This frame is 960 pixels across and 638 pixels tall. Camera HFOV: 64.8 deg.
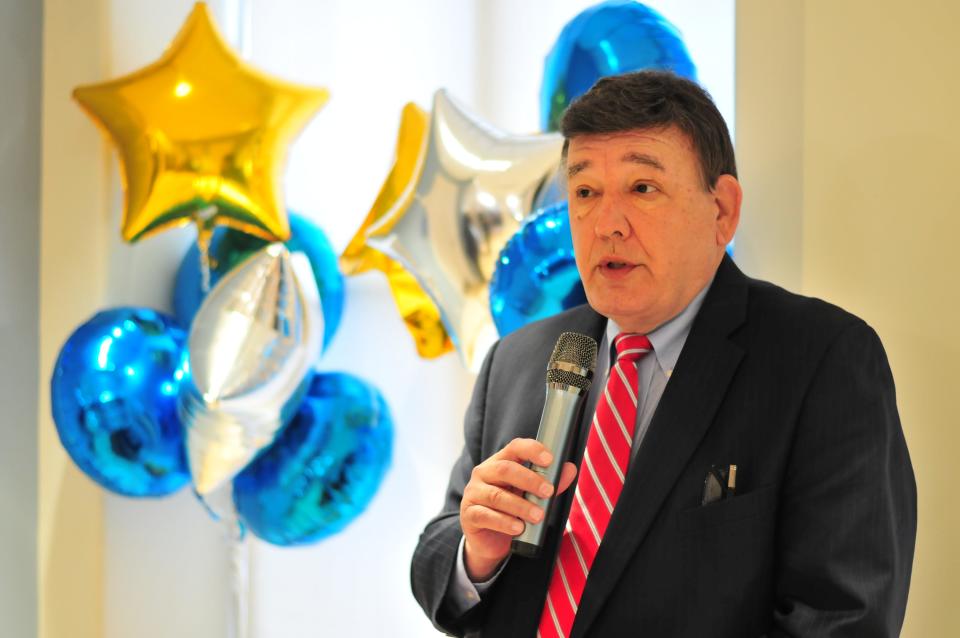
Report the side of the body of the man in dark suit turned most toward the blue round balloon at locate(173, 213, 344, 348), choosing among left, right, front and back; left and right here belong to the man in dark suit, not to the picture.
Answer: right

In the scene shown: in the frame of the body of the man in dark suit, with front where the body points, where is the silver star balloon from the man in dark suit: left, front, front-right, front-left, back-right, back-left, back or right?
right

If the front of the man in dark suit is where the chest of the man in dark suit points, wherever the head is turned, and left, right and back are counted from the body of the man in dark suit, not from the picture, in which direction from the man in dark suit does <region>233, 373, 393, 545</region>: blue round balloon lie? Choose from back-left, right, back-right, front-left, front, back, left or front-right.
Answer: right

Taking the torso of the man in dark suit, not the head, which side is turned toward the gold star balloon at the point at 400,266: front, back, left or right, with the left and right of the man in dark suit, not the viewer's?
right

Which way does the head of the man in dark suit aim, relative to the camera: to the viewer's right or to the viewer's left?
to the viewer's left

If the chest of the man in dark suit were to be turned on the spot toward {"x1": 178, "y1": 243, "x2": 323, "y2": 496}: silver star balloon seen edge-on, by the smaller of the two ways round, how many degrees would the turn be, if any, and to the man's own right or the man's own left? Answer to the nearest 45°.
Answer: approximately 90° to the man's own right

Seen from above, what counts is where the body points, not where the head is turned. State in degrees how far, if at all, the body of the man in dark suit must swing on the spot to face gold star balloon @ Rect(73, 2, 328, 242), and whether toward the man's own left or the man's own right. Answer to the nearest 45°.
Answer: approximately 90° to the man's own right

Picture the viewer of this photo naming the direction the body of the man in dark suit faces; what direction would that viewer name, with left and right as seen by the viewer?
facing the viewer and to the left of the viewer
